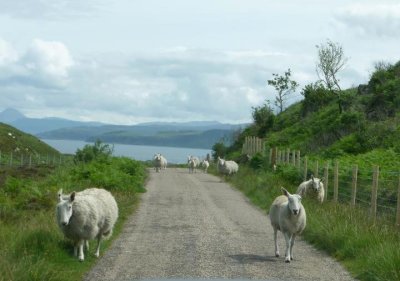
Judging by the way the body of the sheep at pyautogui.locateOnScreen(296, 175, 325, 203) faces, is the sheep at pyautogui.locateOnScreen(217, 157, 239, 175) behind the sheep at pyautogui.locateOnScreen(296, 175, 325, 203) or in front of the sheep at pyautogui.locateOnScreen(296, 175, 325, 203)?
behind

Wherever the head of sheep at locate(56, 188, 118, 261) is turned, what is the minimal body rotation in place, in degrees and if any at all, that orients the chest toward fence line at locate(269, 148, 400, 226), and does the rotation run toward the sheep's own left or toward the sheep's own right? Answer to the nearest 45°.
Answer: approximately 180°

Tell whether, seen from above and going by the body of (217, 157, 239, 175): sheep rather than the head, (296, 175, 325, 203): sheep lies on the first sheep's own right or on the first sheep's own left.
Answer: on the first sheep's own left

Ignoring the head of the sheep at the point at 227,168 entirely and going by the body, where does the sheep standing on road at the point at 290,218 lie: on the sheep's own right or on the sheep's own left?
on the sheep's own left

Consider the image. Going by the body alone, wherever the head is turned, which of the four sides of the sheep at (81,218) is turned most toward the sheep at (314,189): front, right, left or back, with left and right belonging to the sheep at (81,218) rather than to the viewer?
back
